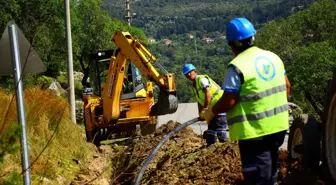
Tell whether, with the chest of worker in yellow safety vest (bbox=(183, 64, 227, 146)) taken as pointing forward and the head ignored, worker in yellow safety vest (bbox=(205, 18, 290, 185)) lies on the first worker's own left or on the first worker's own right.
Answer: on the first worker's own left

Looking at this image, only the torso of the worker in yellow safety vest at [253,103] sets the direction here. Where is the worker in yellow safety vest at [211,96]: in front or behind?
in front

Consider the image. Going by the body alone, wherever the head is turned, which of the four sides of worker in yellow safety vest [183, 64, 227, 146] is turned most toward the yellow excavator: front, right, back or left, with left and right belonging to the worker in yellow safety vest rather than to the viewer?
right

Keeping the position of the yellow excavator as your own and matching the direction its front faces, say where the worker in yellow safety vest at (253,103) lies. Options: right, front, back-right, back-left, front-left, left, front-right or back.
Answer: back

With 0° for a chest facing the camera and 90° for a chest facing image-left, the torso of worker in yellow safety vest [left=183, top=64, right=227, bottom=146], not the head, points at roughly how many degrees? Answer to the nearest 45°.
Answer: approximately 45°
